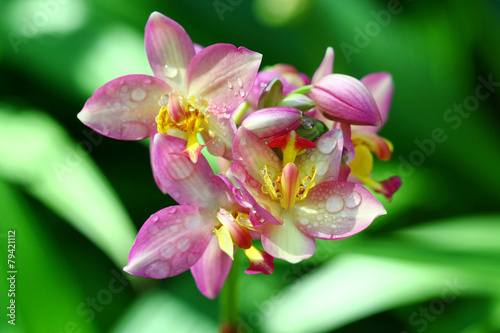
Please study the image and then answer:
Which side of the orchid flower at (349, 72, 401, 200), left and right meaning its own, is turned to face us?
right

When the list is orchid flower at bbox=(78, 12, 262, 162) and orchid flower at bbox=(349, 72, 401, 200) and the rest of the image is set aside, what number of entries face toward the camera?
1

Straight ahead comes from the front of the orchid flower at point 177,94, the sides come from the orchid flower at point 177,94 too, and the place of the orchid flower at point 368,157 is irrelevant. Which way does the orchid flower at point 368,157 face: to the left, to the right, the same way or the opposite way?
to the left

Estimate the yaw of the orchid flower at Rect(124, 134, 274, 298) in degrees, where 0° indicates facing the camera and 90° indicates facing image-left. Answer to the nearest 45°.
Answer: approximately 315°

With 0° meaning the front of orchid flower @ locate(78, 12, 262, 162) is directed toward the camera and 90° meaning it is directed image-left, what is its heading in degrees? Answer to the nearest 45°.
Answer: approximately 0°
